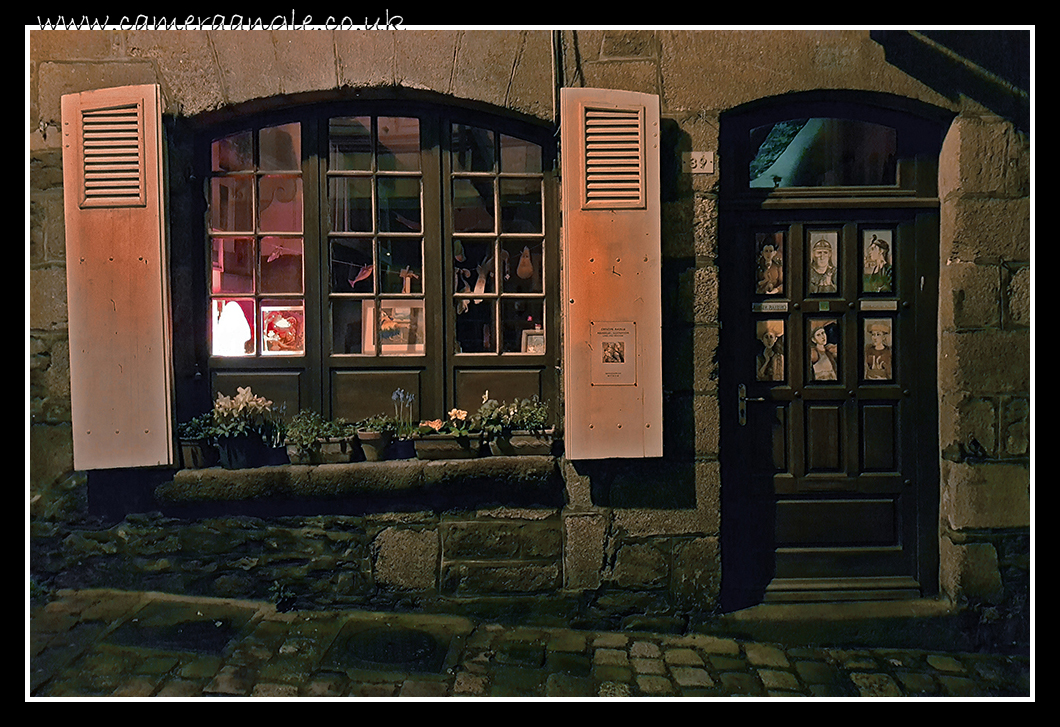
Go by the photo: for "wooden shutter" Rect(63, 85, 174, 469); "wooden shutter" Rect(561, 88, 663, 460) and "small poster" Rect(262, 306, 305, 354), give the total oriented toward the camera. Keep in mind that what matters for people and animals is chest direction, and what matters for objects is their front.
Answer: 3

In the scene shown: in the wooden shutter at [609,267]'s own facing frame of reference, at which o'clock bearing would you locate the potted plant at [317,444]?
The potted plant is roughly at 3 o'clock from the wooden shutter.

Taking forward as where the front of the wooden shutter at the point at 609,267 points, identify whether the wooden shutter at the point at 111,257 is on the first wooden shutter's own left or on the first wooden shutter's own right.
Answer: on the first wooden shutter's own right

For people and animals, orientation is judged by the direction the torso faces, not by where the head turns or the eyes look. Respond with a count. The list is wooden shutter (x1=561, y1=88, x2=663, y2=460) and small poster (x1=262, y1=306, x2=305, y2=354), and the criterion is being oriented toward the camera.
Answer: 2

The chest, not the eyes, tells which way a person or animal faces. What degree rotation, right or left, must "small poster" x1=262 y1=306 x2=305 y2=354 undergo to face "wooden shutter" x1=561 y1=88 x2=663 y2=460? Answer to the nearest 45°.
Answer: approximately 45° to its left

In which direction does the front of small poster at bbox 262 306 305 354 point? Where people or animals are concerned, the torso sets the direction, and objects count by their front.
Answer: toward the camera

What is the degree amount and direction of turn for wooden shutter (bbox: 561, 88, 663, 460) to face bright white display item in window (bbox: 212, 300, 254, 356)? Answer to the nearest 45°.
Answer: approximately 90° to its right

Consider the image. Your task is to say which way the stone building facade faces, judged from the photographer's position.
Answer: facing the viewer

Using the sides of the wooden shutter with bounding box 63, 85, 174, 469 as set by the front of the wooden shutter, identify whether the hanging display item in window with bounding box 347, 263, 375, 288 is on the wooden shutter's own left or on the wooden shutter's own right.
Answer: on the wooden shutter's own left

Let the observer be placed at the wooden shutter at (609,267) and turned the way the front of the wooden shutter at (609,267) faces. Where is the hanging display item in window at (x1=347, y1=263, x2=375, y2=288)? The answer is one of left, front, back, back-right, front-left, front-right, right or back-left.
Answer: right

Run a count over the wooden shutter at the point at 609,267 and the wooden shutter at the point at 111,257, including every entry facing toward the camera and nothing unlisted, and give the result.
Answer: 2
